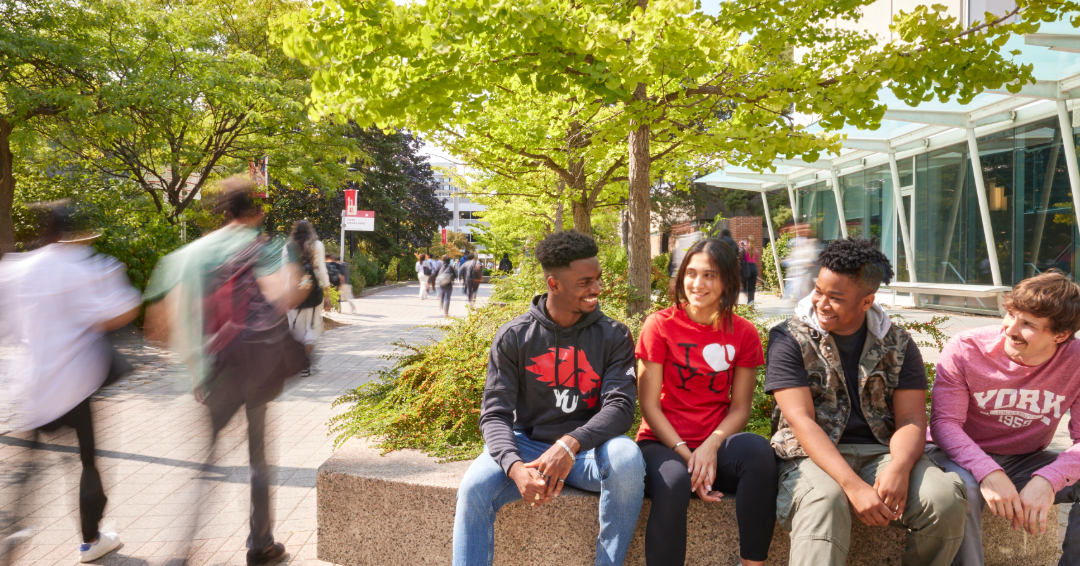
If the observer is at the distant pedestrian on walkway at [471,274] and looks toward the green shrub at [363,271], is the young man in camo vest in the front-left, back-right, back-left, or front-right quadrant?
back-left

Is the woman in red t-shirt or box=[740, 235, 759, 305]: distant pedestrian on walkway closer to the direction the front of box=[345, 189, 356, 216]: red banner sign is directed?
the woman in red t-shirt

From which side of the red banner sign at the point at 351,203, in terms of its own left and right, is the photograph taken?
front

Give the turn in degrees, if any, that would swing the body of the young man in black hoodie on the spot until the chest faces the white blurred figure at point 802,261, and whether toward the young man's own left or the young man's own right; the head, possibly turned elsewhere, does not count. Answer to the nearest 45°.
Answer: approximately 135° to the young man's own left

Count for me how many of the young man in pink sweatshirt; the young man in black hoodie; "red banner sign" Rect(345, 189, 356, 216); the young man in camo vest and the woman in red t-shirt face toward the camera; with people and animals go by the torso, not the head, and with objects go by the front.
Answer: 5

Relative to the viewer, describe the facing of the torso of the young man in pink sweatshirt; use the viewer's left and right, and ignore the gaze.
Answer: facing the viewer

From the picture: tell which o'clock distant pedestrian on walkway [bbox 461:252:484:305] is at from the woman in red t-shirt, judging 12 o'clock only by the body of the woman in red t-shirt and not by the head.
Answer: The distant pedestrian on walkway is roughly at 5 o'clock from the woman in red t-shirt.

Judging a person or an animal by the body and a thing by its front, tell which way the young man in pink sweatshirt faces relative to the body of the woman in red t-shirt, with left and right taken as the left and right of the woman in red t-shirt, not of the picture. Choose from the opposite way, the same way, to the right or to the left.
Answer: the same way

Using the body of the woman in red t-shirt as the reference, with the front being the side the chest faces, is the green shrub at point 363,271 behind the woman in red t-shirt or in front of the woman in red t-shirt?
behind

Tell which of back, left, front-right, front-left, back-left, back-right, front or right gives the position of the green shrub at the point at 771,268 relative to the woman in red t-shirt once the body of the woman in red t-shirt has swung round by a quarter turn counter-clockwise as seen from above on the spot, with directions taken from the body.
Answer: left

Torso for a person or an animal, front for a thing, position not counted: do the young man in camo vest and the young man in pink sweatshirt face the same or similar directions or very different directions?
same or similar directions

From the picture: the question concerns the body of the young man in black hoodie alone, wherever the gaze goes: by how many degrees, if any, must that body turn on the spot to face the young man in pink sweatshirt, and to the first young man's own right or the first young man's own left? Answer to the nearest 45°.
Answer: approximately 90° to the first young man's own left

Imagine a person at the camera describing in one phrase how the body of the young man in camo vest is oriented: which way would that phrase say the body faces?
toward the camera
